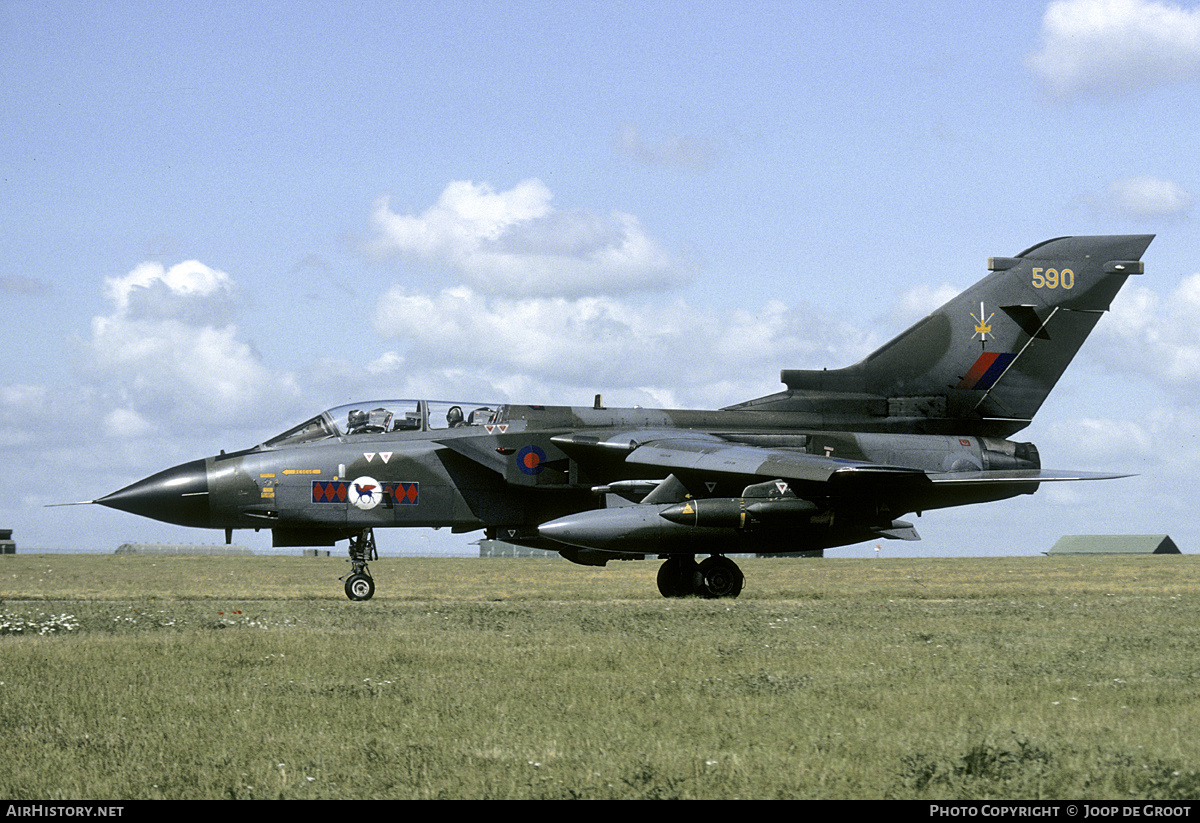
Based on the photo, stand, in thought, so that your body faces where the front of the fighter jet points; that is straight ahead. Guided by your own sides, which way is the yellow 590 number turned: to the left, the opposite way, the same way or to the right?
to the left

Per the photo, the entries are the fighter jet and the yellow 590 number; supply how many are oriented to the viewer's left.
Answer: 1

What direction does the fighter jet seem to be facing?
to the viewer's left

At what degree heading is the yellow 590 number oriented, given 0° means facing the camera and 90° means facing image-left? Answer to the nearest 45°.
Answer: approximately 0°

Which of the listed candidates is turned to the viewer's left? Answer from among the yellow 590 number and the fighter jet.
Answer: the fighter jet
